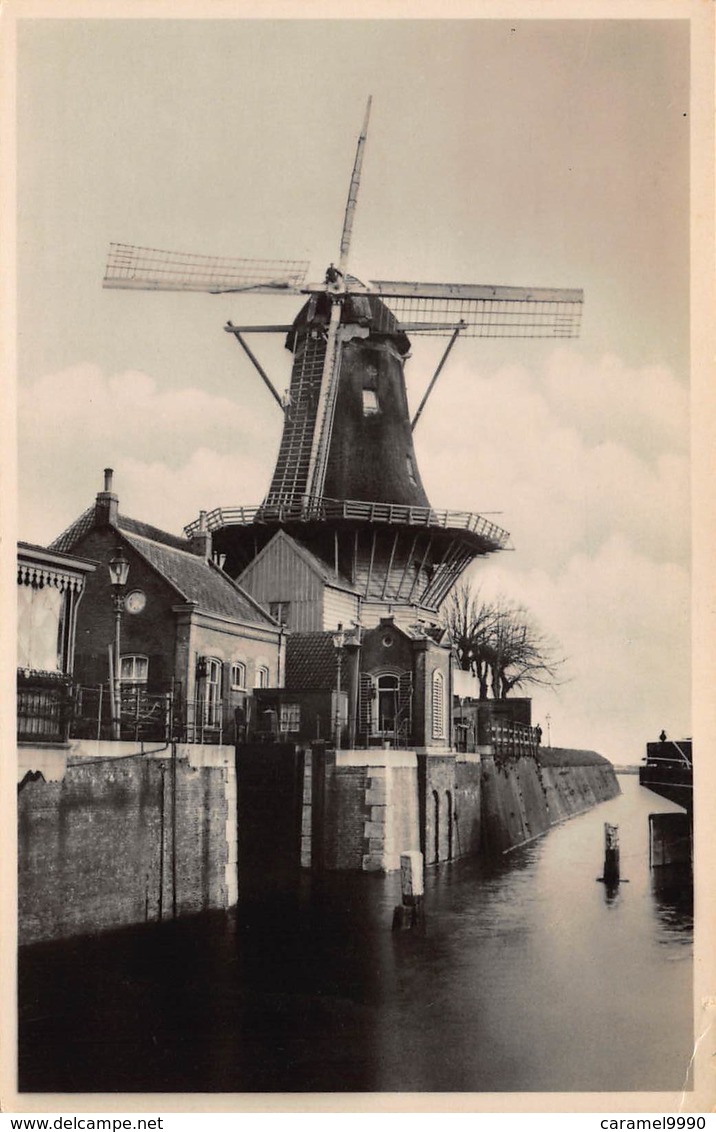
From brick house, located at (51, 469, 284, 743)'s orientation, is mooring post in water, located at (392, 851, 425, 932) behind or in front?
in front

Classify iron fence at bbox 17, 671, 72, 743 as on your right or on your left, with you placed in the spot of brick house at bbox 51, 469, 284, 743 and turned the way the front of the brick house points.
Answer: on your right

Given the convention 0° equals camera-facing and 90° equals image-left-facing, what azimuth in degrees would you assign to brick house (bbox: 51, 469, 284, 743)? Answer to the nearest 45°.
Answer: approximately 315°

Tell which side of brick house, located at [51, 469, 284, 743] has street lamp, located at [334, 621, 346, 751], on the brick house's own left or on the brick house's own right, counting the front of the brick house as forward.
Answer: on the brick house's own left
